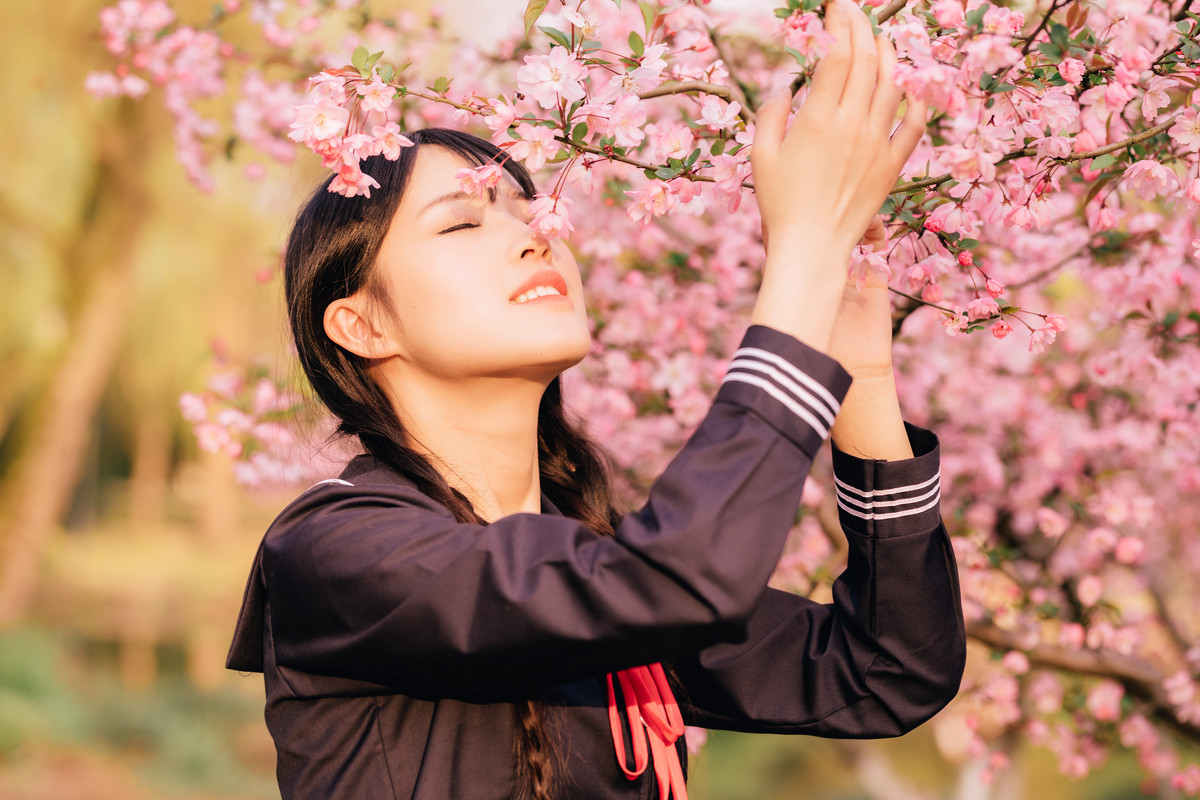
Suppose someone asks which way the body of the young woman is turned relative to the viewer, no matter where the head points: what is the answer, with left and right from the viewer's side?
facing the viewer and to the right of the viewer
